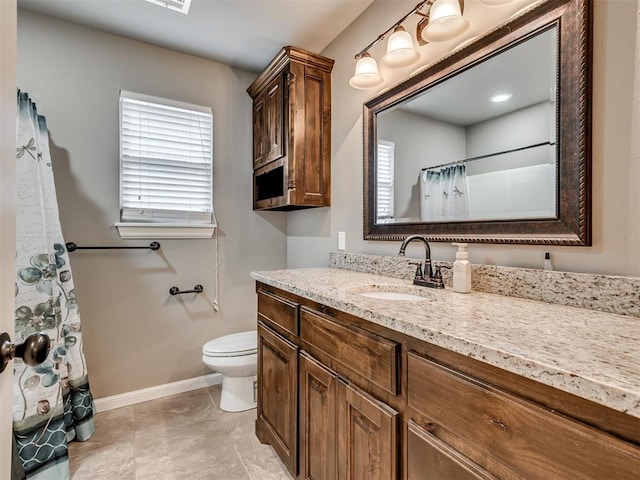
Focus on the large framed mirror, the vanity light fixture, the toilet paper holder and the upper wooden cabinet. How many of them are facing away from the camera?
0

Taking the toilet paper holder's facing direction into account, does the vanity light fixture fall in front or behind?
in front

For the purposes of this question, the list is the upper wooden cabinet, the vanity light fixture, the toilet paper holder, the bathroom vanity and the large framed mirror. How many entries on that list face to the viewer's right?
0

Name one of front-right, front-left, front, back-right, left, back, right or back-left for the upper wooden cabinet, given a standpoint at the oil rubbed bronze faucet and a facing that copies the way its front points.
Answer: right

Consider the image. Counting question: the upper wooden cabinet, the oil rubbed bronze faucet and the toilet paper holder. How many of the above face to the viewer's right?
0

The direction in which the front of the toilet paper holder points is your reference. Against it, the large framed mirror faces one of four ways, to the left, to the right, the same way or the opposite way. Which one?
to the right

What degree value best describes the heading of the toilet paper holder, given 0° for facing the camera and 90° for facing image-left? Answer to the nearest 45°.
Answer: approximately 0°

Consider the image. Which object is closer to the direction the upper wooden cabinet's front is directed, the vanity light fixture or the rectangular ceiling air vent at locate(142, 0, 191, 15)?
the rectangular ceiling air vent

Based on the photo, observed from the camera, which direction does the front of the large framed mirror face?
facing the viewer and to the left of the viewer

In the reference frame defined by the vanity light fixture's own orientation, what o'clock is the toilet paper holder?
The toilet paper holder is roughly at 2 o'clock from the vanity light fixture.

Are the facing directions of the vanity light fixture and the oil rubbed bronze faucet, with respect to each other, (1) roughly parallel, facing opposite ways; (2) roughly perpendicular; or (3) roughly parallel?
roughly parallel
